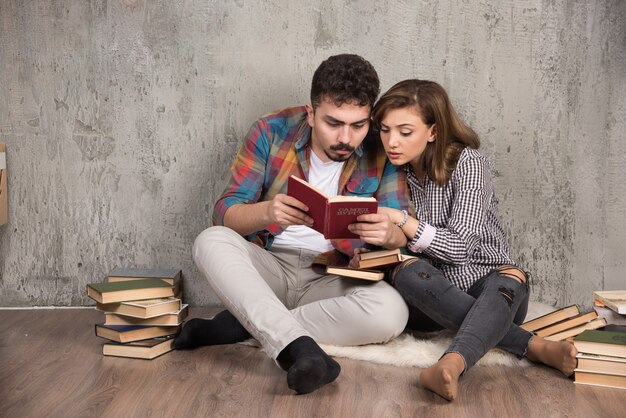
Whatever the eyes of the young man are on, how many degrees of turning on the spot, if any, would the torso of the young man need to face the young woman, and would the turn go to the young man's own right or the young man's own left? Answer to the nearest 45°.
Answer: approximately 90° to the young man's own left

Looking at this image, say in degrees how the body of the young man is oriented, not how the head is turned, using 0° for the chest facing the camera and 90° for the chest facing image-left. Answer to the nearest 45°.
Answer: approximately 0°

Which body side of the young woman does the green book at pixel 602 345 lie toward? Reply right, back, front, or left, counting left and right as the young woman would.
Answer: left

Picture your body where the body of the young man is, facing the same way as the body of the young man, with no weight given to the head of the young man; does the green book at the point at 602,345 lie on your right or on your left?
on your left
